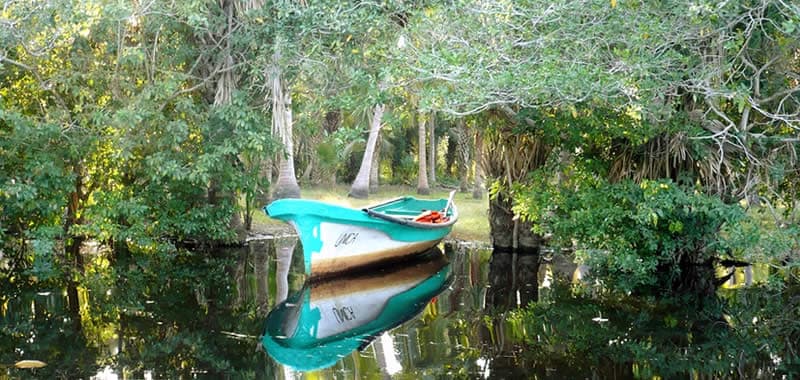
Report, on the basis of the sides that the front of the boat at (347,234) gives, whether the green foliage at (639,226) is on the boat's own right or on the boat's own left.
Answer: on the boat's own left

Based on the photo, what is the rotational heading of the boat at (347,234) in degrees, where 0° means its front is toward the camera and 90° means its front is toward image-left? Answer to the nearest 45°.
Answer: approximately 45°
